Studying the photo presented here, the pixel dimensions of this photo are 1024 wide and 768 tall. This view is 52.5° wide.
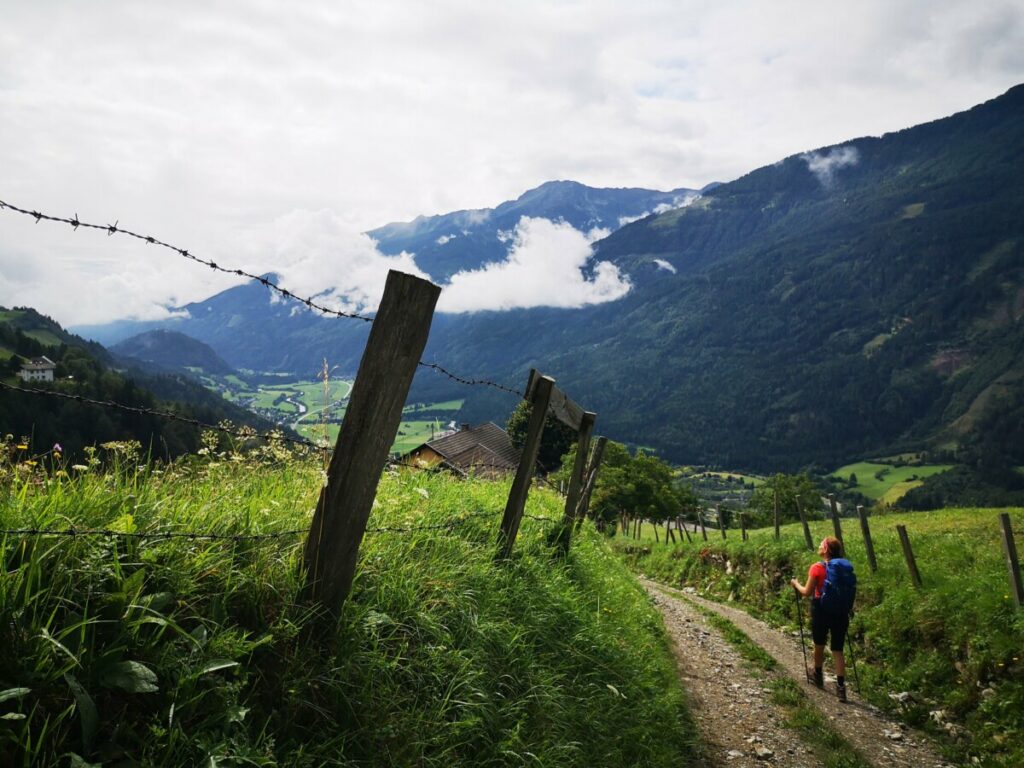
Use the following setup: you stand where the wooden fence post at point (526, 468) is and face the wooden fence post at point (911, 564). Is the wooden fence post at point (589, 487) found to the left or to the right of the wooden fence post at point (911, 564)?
left

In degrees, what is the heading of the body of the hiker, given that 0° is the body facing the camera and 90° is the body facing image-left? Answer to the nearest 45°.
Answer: approximately 135°

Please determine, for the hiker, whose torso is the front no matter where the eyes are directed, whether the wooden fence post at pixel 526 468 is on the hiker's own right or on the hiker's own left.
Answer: on the hiker's own left

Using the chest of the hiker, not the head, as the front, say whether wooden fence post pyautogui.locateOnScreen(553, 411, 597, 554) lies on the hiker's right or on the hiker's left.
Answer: on the hiker's left

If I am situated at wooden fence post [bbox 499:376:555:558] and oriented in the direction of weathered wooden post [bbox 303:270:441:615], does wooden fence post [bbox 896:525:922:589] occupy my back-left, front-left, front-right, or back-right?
back-left

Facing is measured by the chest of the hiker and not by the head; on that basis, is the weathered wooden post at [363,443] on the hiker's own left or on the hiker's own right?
on the hiker's own left
